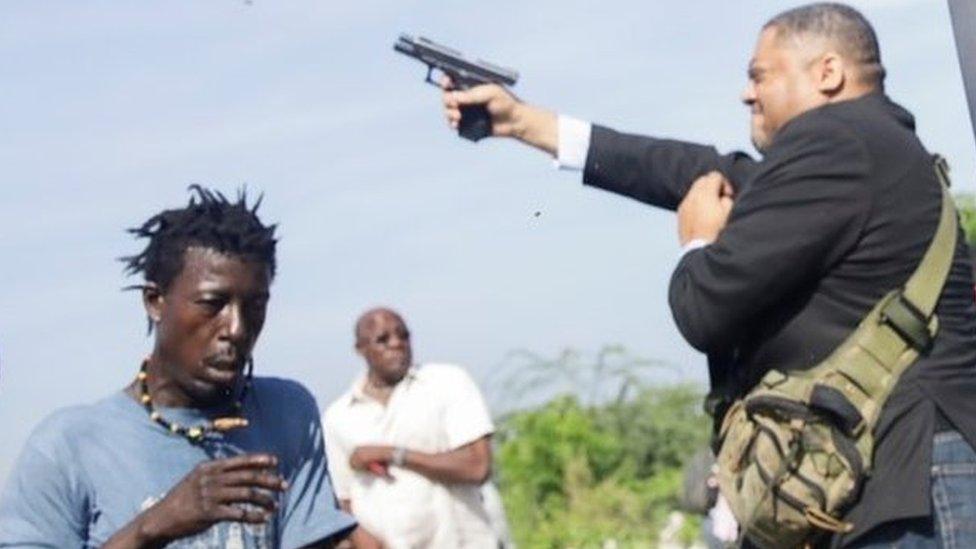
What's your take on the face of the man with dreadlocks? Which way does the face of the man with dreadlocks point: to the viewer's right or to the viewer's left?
to the viewer's right

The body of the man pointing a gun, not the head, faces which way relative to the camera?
to the viewer's left

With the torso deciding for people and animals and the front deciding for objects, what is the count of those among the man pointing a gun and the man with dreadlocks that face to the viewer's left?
1

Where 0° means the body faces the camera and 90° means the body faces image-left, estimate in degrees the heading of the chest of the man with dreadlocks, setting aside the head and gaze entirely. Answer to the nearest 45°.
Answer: approximately 315°

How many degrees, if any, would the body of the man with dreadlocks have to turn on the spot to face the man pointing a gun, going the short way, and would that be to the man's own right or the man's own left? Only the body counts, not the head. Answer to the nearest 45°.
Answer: approximately 45° to the man's own left

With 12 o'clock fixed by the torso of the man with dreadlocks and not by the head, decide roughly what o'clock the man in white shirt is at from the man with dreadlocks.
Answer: The man in white shirt is roughly at 8 o'clock from the man with dreadlocks.

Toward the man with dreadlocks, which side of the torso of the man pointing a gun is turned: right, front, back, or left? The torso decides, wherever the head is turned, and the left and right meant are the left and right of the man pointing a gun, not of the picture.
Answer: front
